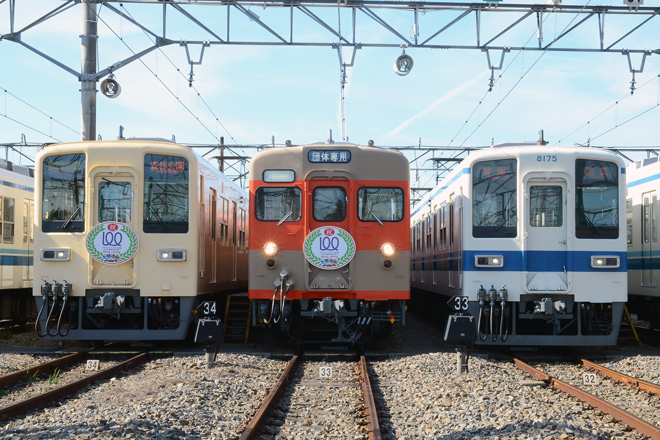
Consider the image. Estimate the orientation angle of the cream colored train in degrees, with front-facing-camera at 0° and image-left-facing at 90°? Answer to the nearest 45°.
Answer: approximately 0°

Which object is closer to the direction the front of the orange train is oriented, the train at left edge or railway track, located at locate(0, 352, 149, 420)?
the railway track

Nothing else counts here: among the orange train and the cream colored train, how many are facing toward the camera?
2

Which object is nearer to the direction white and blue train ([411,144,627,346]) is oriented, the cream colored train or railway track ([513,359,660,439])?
the railway track

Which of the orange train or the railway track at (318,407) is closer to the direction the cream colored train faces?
the railway track

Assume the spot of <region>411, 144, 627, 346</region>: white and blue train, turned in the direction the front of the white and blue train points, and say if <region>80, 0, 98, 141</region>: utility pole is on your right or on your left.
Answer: on your right

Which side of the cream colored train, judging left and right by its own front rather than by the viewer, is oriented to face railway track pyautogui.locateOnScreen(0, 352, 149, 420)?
front

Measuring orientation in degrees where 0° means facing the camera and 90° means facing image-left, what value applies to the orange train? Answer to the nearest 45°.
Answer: approximately 0°

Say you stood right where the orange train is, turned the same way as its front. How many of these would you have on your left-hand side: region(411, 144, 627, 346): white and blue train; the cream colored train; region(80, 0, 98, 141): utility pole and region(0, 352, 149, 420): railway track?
1
